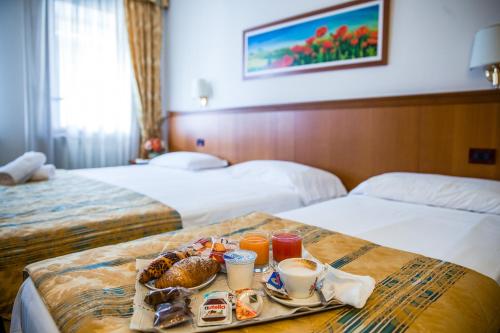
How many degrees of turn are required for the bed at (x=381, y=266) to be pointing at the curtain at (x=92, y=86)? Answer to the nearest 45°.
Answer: approximately 90° to its right

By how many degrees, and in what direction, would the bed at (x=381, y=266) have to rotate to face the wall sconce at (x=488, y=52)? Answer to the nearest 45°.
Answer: approximately 180°

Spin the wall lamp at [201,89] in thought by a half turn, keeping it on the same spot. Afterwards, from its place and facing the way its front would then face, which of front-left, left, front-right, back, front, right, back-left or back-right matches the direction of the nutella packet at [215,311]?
back-right

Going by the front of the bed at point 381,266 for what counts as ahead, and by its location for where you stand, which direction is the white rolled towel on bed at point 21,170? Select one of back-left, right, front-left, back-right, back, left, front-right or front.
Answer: right

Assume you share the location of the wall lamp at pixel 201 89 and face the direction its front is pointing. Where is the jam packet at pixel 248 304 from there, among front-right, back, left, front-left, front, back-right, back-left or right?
front-left

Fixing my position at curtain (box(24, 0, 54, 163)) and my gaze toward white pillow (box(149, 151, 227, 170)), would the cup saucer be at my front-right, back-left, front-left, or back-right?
front-right

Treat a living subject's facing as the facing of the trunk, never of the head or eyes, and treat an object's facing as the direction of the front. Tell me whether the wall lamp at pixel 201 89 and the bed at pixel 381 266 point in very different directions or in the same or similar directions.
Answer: same or similar directions

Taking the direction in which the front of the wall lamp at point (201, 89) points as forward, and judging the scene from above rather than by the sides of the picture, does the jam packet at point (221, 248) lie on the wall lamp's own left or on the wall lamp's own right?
on the wall lamp's own left

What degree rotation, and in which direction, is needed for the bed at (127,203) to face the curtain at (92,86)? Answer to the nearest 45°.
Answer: approximately 135° to its right

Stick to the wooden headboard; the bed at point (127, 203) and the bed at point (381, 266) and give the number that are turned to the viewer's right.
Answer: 0

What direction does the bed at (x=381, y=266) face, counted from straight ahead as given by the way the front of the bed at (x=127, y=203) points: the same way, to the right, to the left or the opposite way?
the same way

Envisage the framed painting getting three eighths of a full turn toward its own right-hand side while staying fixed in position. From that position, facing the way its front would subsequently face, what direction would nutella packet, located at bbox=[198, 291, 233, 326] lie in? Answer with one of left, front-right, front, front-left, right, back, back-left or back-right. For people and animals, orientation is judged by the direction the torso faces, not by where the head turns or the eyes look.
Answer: back

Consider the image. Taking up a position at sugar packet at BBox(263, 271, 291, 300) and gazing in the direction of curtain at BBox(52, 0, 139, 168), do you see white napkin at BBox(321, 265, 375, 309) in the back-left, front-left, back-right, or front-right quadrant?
back-right

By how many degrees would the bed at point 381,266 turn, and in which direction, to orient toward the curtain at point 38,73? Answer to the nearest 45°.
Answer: approximately 90° to its right

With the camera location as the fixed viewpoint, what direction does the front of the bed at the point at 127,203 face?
facing the viewer and to the left of the viewer

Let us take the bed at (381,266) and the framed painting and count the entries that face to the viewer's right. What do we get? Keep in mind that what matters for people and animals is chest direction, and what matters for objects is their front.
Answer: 0
